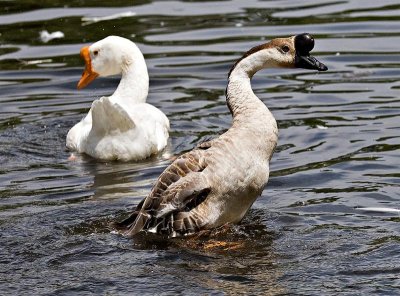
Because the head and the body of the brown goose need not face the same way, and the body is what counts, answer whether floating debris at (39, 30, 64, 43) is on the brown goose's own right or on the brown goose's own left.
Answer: on the brown goose's own left

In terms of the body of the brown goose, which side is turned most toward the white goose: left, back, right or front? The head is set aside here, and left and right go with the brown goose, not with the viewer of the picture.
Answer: left

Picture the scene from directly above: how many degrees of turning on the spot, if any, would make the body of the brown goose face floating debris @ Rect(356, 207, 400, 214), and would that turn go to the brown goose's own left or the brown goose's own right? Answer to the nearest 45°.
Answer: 0° — it already faces it

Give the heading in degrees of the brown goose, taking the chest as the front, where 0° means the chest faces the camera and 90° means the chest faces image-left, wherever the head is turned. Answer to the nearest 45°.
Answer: approximately 270°

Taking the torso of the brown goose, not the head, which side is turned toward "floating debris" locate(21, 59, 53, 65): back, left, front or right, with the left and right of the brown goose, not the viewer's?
left
